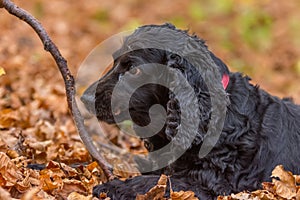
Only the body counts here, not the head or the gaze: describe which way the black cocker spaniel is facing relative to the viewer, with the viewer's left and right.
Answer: facing to the left of the viewer

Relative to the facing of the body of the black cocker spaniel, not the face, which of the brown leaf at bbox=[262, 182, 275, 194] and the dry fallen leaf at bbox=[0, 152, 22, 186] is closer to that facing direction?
the dry fallen leaf
